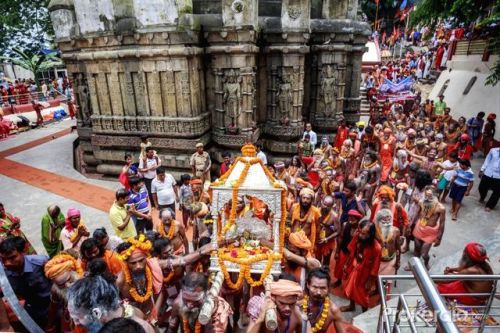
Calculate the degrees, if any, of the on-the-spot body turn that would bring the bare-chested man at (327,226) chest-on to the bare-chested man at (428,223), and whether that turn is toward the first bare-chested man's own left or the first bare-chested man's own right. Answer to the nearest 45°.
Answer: approximately 135° to the first bare-chested man's own left

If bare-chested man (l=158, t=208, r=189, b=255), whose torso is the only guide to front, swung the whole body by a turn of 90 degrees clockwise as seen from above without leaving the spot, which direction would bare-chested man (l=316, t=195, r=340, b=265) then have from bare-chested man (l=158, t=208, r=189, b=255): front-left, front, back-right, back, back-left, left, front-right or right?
back-right

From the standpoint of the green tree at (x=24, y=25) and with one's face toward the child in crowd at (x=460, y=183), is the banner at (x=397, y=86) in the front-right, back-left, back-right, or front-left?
front-left

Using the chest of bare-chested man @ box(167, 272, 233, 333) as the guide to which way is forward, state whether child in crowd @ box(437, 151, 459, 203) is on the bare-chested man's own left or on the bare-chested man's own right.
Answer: on the bare-chested man's own left

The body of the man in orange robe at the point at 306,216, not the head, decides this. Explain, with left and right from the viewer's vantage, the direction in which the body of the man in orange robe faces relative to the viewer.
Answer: facing the viewer

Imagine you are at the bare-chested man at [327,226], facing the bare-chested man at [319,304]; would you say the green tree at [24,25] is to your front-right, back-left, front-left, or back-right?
back-right

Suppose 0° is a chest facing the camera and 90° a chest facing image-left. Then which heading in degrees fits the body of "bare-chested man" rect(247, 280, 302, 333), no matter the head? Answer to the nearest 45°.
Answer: approximately 0°

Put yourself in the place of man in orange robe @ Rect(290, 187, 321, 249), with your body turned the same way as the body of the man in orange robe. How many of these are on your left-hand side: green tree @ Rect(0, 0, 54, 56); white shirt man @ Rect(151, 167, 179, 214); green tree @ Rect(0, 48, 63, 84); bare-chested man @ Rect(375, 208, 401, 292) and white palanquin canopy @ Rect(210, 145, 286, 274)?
1

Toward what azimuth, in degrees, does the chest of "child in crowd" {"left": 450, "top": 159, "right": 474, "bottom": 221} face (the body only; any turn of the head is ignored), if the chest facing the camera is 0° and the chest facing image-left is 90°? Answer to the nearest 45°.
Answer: approximately 45°

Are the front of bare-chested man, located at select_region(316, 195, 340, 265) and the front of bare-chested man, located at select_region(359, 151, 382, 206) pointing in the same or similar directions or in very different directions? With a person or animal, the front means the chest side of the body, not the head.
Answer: same or similar directions

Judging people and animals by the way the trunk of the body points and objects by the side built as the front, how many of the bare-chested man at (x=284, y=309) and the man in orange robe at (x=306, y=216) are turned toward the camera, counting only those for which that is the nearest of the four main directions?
2
